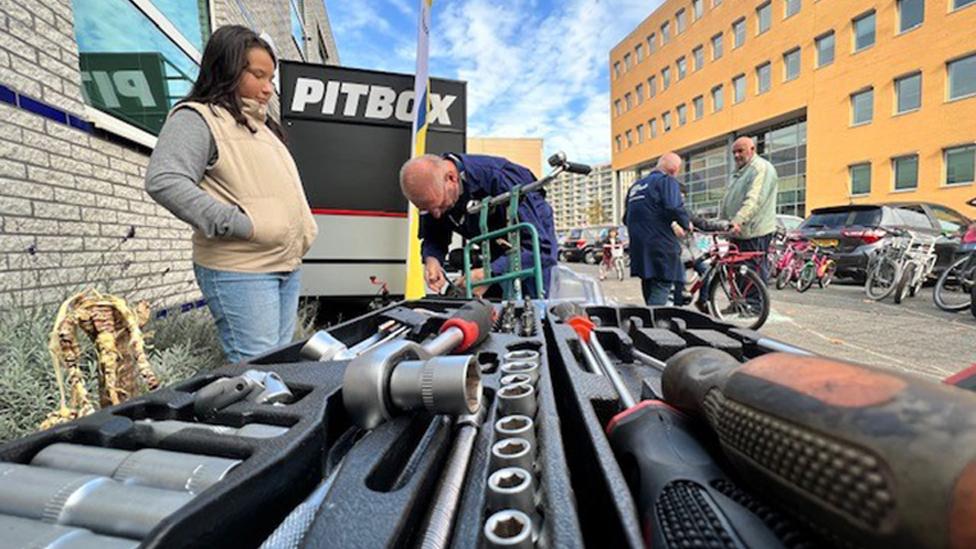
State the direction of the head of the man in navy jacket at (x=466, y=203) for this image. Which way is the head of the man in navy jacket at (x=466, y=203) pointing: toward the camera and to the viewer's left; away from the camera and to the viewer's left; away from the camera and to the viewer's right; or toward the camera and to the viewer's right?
toward the camera and to the viewer's left

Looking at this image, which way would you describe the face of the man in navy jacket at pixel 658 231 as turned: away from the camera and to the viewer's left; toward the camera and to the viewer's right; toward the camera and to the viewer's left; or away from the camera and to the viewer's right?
away from the camera and to the viewer's right

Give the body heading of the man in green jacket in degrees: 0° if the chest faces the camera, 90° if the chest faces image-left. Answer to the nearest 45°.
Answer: approximately 90°

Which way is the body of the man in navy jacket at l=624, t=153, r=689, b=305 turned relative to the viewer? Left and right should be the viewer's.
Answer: facing away from the viewer and to the right of the viewer

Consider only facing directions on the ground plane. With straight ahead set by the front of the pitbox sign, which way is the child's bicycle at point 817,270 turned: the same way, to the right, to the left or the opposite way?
to the right

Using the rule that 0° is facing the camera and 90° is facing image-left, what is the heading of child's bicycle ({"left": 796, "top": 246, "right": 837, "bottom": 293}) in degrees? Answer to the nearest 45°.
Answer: approximately 45°

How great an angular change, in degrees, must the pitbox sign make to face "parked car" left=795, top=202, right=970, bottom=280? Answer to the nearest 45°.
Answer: approximately 90° to its left

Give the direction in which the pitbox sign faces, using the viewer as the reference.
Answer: facing the viewer

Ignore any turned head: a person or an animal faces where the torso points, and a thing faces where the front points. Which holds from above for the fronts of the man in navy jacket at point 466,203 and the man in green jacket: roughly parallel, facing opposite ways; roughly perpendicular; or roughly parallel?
roughly perpendicular

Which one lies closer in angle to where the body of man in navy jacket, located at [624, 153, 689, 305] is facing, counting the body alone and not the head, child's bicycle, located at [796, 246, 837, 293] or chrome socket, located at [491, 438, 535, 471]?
the child's bicycle

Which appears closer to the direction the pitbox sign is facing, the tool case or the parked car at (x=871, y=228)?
the tool case
